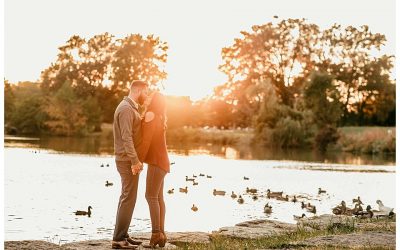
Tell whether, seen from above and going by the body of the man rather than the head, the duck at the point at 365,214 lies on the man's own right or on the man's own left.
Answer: on the man's own left

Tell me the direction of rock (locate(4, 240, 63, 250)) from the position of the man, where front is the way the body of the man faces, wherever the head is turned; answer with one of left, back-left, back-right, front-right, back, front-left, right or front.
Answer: back

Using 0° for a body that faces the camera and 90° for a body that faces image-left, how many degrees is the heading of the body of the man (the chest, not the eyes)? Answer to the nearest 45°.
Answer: approximately 270°

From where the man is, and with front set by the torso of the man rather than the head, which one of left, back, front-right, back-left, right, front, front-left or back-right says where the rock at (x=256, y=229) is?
front-left

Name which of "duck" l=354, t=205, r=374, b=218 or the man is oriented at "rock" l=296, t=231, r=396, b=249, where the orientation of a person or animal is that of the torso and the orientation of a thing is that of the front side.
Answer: the man

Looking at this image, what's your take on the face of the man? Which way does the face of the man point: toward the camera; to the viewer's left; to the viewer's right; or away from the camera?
to the viewer's right
